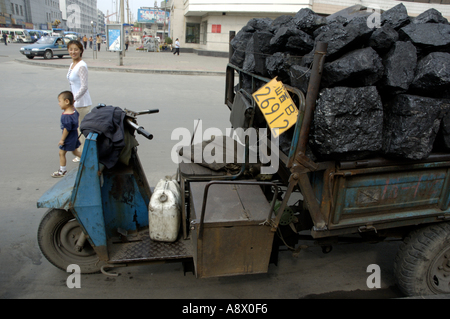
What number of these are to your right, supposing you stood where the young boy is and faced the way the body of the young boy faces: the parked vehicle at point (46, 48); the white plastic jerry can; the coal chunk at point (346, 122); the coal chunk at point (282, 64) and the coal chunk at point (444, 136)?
1

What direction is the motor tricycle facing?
to the viewer's left

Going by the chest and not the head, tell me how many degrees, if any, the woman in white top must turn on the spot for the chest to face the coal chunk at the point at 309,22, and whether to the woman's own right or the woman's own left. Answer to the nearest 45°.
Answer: approximately 90° to the woman's own left

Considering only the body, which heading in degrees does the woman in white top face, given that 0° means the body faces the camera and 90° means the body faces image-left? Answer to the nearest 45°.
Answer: approximately 45°

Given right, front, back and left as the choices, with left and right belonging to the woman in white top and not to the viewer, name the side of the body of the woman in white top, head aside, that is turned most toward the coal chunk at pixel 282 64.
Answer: left
